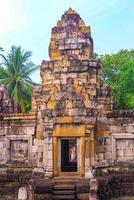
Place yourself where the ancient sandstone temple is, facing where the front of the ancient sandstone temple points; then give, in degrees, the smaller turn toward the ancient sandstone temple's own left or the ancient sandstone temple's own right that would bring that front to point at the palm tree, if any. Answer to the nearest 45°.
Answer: approximately 180°

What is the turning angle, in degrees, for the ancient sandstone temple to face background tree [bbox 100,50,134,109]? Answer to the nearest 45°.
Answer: approximately 180°

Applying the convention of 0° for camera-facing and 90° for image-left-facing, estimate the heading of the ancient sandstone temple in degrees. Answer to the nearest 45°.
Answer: approximately 0°
